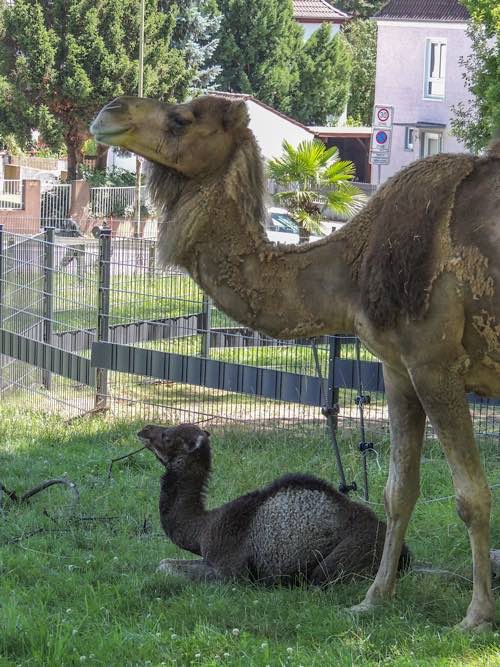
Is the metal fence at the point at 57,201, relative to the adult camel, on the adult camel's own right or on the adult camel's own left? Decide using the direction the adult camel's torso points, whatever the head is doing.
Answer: on the adult camel's own right

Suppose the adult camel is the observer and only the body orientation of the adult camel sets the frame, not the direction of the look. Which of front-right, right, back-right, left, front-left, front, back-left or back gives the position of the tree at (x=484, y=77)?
right

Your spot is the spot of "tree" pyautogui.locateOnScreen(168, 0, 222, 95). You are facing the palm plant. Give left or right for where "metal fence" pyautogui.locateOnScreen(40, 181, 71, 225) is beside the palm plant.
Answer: right

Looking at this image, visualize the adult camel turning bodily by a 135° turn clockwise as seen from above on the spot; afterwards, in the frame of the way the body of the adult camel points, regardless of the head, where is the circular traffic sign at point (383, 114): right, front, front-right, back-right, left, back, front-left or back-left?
front-left

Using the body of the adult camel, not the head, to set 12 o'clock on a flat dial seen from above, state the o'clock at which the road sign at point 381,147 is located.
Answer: The road sign is roughly at 3 o'clock from the adult camel.

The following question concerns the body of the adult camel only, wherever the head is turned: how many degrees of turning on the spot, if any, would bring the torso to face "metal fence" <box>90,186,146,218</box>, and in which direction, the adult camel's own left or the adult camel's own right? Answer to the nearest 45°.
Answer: approximately 90° to the adult camel's own right

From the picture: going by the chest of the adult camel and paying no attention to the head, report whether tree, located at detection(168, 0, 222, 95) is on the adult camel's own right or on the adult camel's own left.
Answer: on the adult camel's own right

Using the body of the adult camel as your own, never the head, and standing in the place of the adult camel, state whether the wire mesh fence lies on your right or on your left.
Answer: on your right

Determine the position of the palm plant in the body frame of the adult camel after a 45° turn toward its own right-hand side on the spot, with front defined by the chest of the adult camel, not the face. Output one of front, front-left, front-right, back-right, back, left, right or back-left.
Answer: front-right

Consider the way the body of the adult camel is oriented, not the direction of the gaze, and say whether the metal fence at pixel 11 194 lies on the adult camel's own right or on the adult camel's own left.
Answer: on the adult camel's own right

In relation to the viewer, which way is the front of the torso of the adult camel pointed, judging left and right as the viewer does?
facing to the left of the viewer

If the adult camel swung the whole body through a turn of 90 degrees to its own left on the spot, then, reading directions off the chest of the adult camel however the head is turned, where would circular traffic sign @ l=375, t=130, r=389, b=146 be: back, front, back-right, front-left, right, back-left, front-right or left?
back
